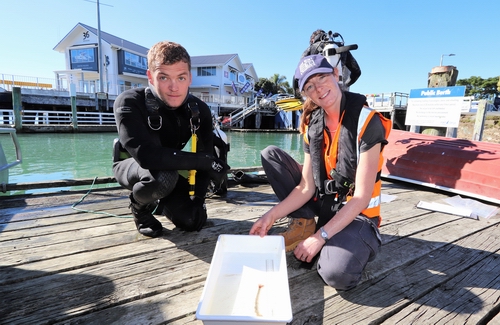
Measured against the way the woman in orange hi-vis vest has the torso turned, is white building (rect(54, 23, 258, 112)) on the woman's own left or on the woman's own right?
on the woman's own right

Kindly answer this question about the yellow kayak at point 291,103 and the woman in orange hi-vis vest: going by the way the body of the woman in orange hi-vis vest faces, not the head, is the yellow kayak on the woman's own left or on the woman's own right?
on the woman's own right

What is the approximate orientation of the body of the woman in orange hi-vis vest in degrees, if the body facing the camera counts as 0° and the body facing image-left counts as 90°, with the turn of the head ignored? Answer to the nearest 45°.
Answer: approximately 45°

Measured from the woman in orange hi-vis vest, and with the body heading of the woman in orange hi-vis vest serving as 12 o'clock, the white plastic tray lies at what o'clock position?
The white plastic tray is roughly at 12 o'clock from the woman in orange hi-vis vest.

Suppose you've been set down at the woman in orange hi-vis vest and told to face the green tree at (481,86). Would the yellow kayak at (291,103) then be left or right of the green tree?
left

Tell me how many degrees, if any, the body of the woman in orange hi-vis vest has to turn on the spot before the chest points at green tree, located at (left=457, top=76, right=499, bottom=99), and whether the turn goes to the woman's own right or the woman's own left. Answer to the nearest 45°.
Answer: approximately 180°

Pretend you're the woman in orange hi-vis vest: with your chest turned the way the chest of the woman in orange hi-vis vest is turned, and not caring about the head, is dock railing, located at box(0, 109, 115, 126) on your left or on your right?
on your right
